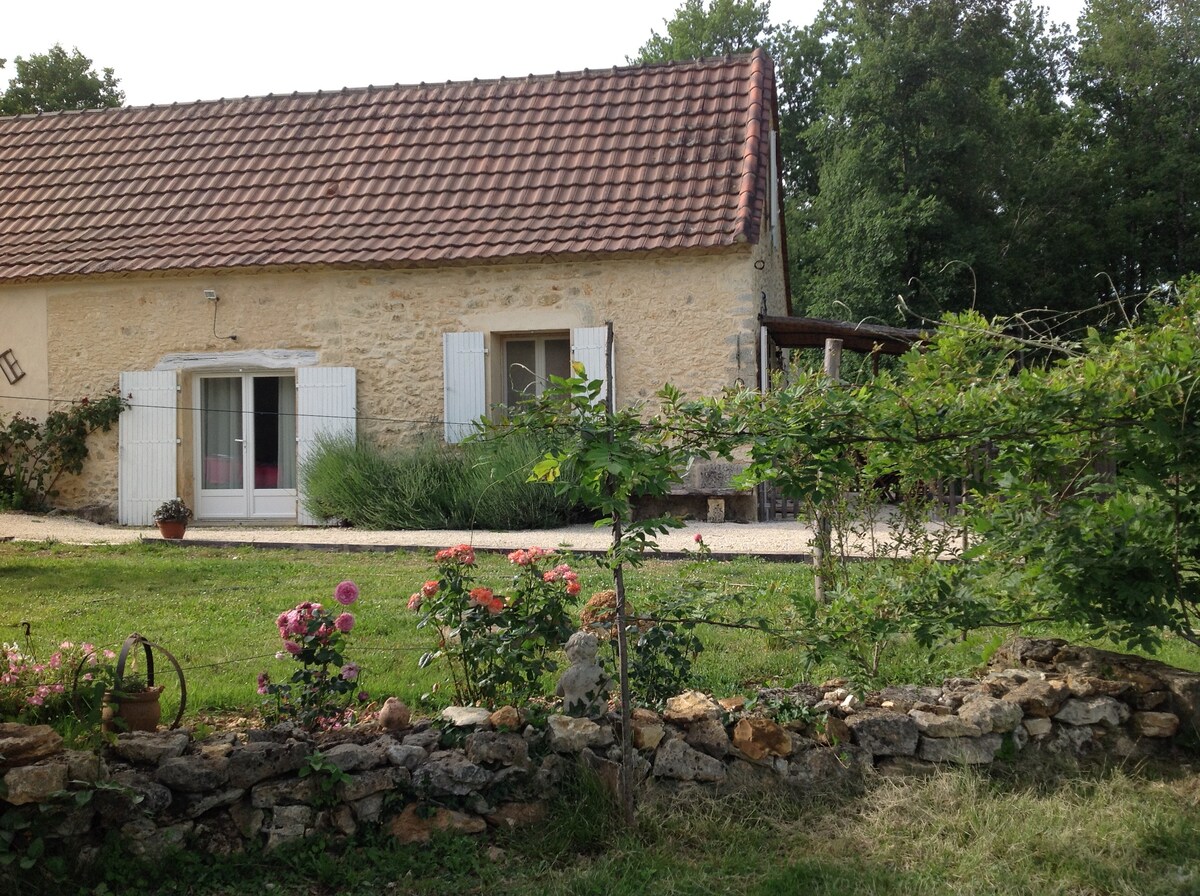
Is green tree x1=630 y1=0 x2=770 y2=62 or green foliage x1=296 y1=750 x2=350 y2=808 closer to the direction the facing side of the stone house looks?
the green foliage

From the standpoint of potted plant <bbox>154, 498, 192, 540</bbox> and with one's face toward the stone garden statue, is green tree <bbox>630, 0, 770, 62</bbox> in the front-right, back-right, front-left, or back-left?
back-left

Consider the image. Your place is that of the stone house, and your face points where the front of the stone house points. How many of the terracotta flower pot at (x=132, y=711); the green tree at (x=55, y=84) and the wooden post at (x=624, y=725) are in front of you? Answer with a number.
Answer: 2

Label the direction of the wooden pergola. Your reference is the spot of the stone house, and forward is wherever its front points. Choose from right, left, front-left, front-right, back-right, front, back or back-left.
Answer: left

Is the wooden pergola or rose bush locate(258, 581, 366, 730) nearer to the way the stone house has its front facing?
the rose bush

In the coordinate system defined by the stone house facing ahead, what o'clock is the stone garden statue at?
The stone garden statue is roughly at 12 o'clock from the stone house.

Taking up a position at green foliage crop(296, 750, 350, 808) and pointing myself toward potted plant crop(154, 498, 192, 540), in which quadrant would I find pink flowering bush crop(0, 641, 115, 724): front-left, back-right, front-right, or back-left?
front-left

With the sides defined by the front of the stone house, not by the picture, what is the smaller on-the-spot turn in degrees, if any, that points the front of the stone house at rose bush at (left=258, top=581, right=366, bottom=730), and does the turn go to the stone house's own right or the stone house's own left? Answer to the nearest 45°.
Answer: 0° — it already faces it

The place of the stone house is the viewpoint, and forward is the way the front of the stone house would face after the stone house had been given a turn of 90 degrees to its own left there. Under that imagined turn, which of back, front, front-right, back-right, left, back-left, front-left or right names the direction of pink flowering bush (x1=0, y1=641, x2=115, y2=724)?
right

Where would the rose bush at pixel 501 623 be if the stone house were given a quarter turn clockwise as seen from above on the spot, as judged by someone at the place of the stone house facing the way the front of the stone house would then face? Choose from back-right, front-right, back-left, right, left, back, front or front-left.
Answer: left

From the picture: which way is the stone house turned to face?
toward the camera

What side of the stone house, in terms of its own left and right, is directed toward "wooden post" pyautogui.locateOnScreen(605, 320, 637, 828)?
front

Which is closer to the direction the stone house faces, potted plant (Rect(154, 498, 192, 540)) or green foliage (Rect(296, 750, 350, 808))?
the green foliage

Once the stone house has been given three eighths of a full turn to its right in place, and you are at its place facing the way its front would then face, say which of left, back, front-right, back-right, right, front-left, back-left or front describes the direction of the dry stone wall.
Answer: back-left

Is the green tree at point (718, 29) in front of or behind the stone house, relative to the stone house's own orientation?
behind

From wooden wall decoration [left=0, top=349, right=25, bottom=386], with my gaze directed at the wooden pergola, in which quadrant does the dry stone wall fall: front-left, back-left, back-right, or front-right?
front-right

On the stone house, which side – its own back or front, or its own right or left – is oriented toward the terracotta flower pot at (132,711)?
front

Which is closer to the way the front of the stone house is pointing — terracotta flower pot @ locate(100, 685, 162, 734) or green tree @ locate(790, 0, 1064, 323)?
the terracotta flower pot
